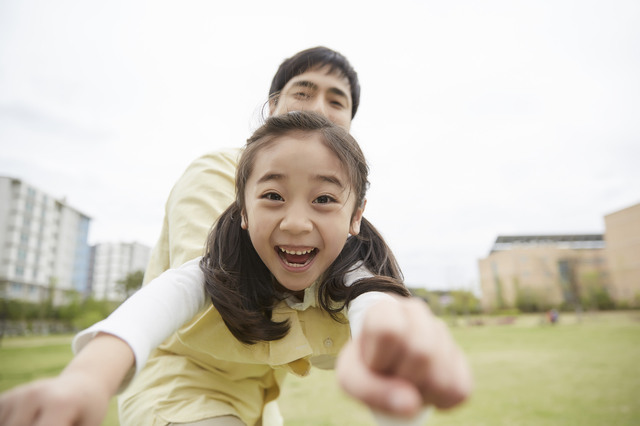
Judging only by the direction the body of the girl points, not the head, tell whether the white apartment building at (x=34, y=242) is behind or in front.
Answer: behind

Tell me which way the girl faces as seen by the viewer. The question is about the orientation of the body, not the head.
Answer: toward the camera

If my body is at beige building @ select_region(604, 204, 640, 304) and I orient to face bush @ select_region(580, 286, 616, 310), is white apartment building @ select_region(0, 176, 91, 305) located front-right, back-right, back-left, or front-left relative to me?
front-right

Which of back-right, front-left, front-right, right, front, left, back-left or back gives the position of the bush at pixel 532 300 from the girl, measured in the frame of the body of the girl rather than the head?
back-left

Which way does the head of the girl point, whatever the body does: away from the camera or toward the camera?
toward the camera

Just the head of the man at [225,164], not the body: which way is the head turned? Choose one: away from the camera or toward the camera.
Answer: toward the camera
